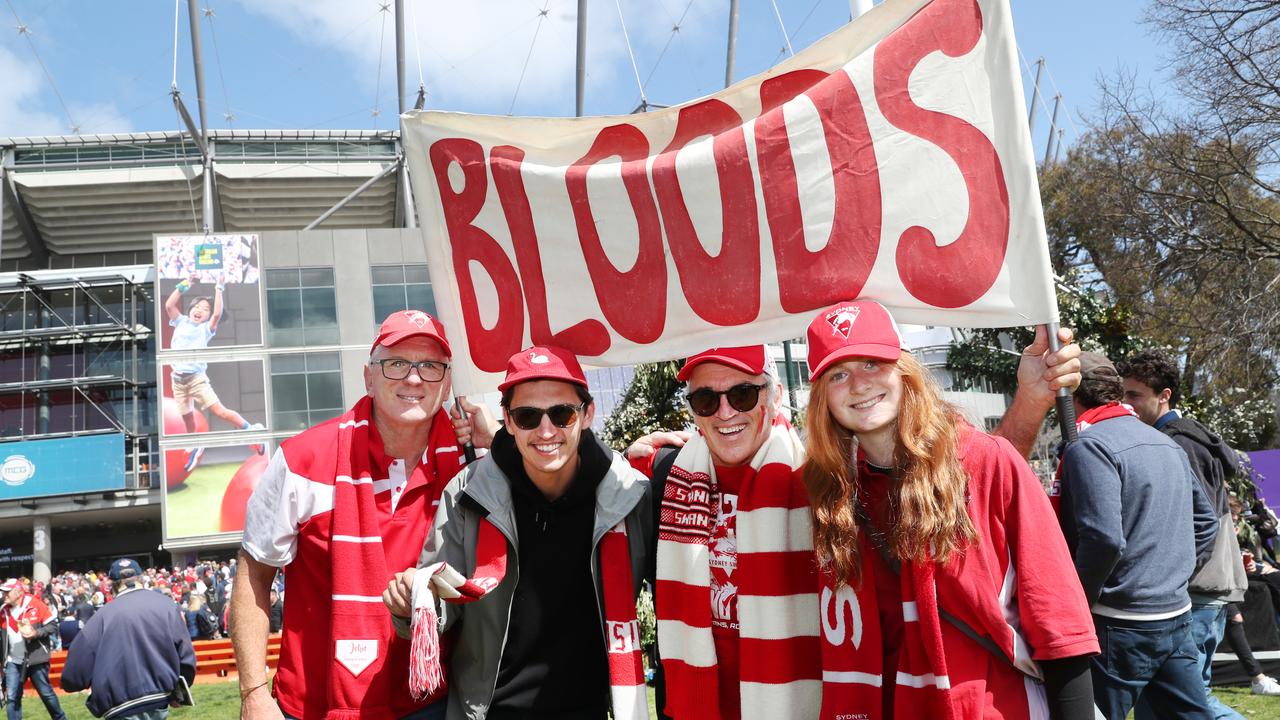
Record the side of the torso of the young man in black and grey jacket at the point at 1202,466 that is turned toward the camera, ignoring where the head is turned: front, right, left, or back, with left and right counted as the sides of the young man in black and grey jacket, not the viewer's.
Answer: left

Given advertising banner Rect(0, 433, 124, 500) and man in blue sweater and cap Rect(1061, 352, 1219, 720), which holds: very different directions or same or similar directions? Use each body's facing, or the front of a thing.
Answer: very different directions

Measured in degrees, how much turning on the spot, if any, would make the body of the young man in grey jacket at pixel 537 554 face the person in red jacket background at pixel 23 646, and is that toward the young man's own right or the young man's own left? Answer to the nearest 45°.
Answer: approximately 135° to the young man's own right

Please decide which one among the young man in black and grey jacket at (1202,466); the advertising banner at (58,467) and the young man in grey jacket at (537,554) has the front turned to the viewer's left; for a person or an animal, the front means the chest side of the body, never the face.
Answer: the young man in black and grey jacket at (1202,466)

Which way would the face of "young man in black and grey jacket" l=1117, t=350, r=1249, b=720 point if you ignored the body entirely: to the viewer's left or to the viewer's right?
to the viewer's left

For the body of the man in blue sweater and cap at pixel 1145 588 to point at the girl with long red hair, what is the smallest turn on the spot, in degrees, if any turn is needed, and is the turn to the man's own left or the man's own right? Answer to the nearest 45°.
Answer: approximately 135° to the man's own left

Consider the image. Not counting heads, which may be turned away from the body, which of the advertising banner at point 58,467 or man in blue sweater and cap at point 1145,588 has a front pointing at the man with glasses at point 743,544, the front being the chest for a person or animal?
the advertising banner

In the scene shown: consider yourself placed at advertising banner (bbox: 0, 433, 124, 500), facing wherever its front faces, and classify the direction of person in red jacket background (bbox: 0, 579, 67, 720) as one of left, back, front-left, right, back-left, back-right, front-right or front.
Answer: front

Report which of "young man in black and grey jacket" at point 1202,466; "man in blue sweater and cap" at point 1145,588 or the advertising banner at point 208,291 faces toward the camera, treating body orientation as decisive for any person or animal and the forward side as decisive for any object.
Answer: the advertising banner

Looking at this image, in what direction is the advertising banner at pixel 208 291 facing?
toward the camera

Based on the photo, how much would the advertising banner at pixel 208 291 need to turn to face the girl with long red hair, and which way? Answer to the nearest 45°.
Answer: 0° — it already faces them

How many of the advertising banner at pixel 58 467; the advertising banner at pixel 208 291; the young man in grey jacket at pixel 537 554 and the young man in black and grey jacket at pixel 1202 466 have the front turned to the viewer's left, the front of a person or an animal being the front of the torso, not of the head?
1
